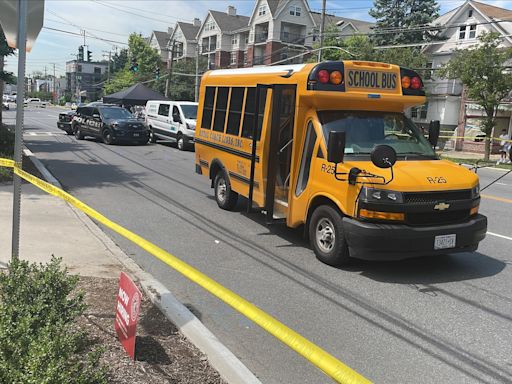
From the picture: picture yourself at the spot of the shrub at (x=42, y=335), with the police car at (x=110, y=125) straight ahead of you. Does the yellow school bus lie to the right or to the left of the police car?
right

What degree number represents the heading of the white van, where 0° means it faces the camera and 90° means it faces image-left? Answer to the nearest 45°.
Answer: approximately 315°

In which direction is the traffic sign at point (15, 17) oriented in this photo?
away from the camera

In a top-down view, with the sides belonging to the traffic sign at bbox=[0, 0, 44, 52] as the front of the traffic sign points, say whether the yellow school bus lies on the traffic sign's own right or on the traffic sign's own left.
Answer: on the traffic sign's own right

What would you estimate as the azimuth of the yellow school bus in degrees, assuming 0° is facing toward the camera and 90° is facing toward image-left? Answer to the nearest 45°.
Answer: approximately 315°
